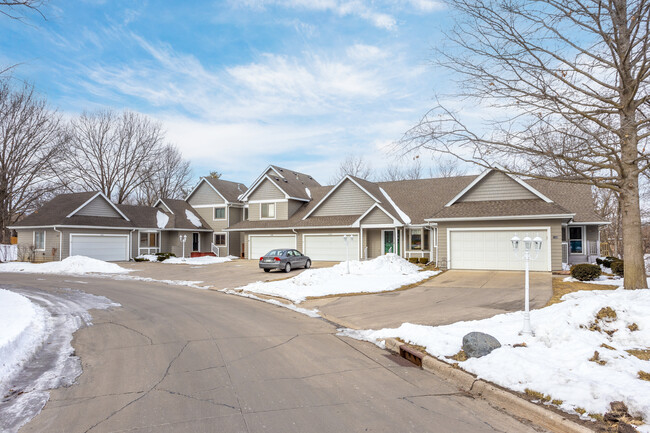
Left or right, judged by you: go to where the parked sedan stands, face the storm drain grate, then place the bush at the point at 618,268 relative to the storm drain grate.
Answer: left

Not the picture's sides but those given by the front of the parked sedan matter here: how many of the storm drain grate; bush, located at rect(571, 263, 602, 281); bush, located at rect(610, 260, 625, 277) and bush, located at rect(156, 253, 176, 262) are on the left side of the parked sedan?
1

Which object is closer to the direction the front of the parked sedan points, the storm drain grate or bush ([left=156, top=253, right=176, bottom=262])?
the bush

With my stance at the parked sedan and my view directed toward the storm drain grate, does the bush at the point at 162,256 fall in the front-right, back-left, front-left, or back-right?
back-right
